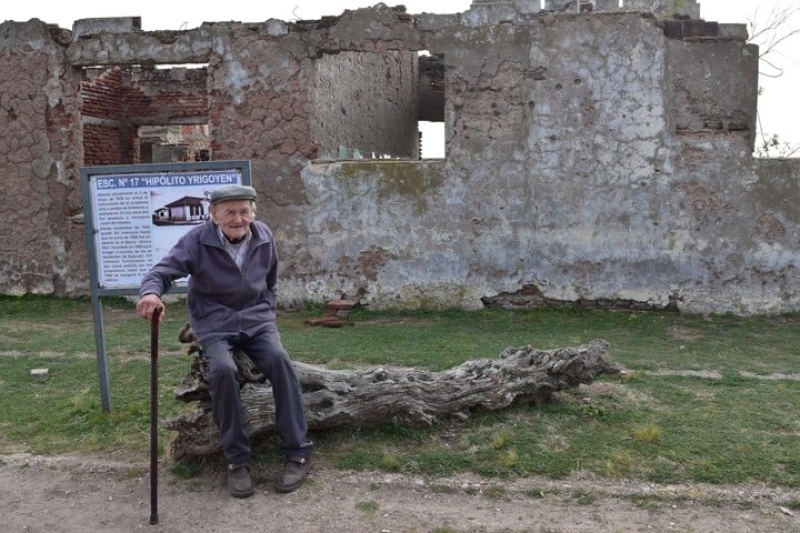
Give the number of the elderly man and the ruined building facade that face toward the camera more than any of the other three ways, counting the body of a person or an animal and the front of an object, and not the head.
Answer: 2

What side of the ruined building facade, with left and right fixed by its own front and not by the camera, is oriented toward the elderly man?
front

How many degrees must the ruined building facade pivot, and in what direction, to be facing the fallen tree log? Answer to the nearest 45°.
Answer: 0° — it already faces it

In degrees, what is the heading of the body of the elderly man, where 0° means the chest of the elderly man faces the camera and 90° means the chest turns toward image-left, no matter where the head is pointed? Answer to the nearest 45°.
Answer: approximately 0°

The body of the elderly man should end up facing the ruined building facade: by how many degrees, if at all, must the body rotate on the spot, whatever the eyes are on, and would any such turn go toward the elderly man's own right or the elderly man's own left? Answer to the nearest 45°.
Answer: approximately 135° to the elderly man's own left
